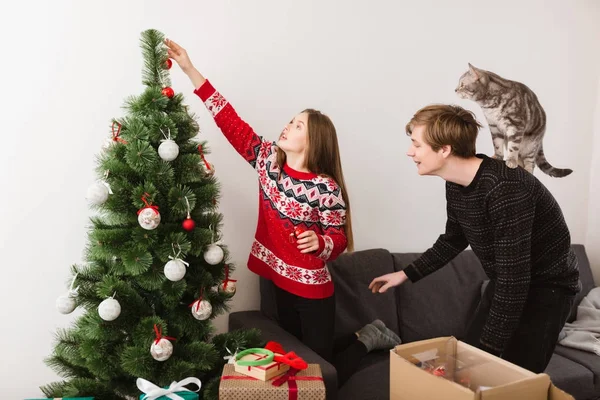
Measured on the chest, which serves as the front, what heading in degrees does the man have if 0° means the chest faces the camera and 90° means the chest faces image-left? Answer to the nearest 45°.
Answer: approximately 90°

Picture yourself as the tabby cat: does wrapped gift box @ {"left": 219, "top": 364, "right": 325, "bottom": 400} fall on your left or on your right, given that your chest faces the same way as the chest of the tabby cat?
on your left

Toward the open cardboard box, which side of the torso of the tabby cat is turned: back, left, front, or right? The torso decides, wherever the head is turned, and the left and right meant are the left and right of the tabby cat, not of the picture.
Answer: left

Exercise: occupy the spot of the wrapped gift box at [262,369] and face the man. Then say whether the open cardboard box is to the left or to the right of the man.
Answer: right

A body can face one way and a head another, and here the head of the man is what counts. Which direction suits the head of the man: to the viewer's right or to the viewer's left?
to the viewer's left

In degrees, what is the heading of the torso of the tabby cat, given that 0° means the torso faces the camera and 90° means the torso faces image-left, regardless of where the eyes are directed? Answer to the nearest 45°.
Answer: approximately 90°

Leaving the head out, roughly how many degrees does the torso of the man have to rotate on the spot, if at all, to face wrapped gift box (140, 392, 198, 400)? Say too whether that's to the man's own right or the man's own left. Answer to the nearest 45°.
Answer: approximately 45° to the man's own left
